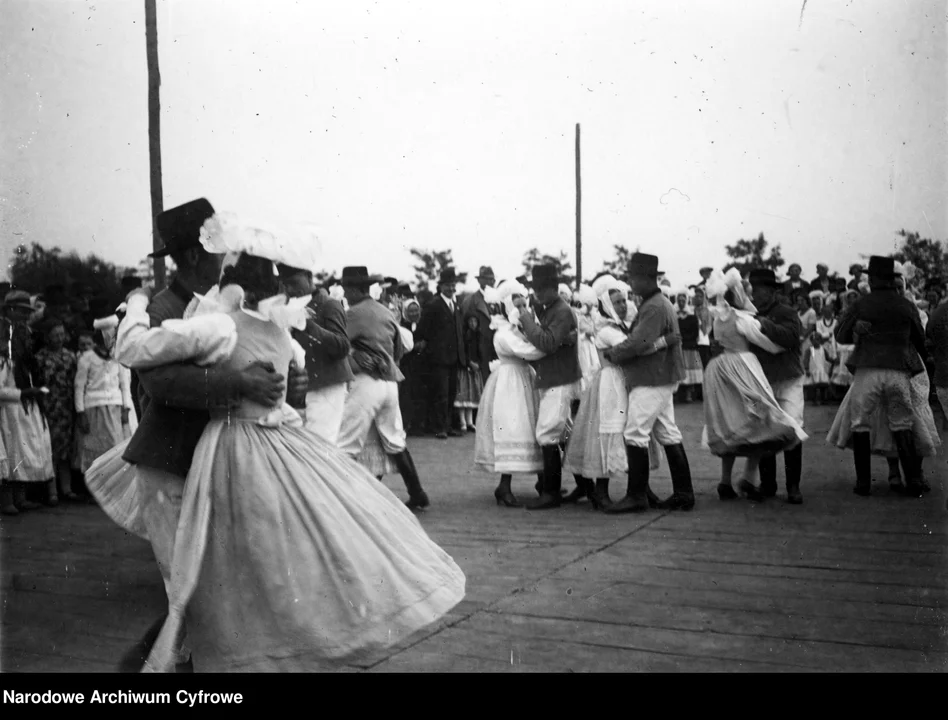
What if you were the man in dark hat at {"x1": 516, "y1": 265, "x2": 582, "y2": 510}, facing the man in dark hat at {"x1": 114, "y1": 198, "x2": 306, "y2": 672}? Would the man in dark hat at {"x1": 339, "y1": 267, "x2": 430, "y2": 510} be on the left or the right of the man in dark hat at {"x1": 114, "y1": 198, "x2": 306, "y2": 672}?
right

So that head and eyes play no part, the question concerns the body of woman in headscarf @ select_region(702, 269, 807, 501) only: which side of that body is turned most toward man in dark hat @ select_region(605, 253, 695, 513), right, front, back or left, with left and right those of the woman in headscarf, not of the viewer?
back

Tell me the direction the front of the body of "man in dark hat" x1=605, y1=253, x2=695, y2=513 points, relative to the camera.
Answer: to the viewer's left

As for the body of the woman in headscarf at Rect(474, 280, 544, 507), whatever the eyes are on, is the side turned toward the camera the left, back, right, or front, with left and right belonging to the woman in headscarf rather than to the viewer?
right

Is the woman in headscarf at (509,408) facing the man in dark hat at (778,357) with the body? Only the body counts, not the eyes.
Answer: yes

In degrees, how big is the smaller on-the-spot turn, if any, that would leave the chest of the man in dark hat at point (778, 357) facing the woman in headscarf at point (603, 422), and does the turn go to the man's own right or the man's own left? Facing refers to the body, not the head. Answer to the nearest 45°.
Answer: approximately 45° to the man's own right

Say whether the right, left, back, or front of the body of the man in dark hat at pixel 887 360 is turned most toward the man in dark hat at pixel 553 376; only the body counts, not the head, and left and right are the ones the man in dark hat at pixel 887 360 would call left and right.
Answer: left

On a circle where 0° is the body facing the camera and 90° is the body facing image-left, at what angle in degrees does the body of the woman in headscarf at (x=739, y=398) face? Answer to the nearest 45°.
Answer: approximately 225°

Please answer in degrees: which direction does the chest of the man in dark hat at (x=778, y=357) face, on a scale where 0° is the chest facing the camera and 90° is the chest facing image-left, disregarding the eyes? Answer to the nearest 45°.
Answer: approximately 45°

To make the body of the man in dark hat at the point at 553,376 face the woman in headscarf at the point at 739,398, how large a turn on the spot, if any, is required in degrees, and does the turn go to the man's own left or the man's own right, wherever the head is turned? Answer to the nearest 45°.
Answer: approximately 180°

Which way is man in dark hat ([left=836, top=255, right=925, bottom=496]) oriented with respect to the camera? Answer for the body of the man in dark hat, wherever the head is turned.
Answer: away from the camera

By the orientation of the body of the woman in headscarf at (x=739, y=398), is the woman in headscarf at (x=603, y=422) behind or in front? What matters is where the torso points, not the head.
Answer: behind

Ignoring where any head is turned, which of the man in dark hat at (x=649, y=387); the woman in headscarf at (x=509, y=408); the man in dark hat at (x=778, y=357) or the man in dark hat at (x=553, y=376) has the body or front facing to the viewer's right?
the woman in headscarf

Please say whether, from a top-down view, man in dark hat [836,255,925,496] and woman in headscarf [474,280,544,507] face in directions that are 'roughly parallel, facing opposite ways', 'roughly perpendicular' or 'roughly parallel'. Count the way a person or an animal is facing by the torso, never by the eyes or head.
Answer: roughly perpendicular

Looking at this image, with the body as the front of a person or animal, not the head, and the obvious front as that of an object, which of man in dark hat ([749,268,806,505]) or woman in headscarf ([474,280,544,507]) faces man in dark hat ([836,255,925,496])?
the woman in headscarf

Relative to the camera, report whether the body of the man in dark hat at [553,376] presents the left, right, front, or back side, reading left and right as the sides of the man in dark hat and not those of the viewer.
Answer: left
